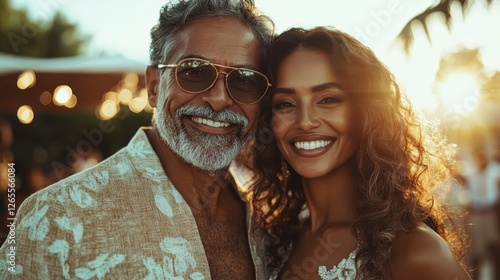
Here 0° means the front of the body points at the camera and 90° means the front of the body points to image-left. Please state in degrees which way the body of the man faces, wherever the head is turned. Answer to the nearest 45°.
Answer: approximately 315°

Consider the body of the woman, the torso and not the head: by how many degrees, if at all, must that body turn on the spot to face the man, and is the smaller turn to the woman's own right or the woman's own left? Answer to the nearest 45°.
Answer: approximately 45° to the woman's own right

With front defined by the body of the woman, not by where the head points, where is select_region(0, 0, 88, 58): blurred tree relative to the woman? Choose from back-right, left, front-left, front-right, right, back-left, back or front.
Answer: right

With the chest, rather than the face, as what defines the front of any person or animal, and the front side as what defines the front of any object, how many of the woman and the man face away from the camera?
0

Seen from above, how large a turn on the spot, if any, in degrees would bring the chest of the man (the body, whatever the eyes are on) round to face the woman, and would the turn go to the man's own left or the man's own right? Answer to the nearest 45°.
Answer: approximately 45° to the man's own left
